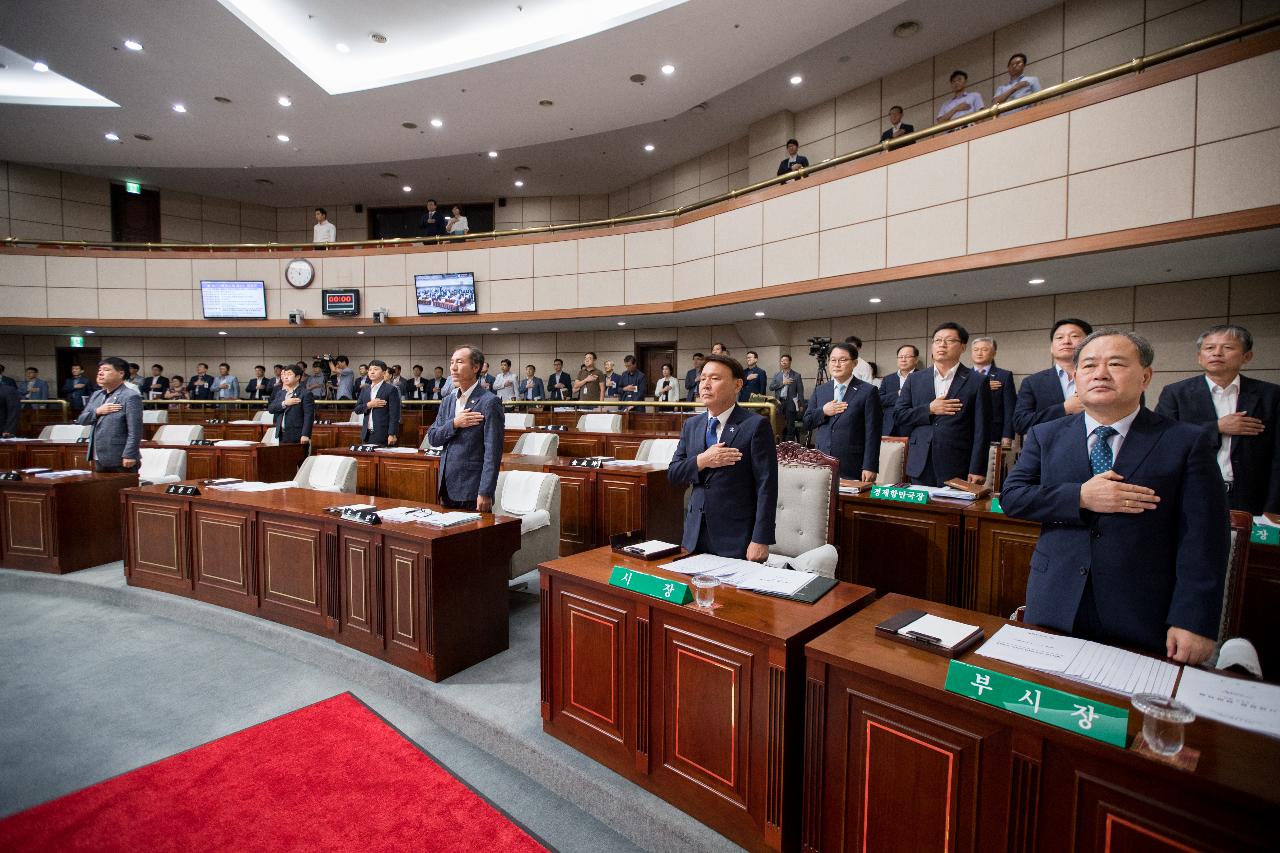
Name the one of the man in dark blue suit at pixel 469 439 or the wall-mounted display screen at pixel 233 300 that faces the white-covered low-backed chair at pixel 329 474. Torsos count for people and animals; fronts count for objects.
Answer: the wall-mounted display screen

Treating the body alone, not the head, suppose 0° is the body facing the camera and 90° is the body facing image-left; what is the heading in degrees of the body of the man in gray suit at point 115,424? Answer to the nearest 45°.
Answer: approximately 45°

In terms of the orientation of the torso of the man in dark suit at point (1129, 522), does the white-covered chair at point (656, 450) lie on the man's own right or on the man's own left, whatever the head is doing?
on the man's own right

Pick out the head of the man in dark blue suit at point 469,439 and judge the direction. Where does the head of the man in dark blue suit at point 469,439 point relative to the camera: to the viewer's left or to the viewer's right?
to the viewer's left

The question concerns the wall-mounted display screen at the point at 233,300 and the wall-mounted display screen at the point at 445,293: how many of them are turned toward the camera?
2

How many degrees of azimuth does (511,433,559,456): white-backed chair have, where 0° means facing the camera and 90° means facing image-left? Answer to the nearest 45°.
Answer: approximately 45°

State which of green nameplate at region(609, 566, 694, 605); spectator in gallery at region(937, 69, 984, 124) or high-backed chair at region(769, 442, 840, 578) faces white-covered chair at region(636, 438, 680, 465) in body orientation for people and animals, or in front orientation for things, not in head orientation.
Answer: the spectator in gallery

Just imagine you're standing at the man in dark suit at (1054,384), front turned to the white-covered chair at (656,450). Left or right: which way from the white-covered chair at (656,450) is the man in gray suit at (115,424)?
left

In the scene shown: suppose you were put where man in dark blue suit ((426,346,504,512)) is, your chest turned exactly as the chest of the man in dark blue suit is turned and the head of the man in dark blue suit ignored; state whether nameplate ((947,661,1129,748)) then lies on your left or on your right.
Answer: on your left

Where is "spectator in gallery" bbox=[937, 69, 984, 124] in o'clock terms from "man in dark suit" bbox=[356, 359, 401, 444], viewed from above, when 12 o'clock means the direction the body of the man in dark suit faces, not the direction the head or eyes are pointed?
The spectator in gallery is roughly at 8 o'clock from the man in dark suit.

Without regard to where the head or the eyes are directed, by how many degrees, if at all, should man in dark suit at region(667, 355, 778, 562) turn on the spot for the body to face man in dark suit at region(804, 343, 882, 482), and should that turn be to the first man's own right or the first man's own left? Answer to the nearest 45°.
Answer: approximately 180°

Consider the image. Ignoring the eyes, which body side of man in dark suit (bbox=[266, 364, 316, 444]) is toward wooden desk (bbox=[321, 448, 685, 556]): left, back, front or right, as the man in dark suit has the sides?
left

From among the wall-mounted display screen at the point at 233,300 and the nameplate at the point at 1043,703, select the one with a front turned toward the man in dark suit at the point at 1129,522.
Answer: the wall-mounted display screen
